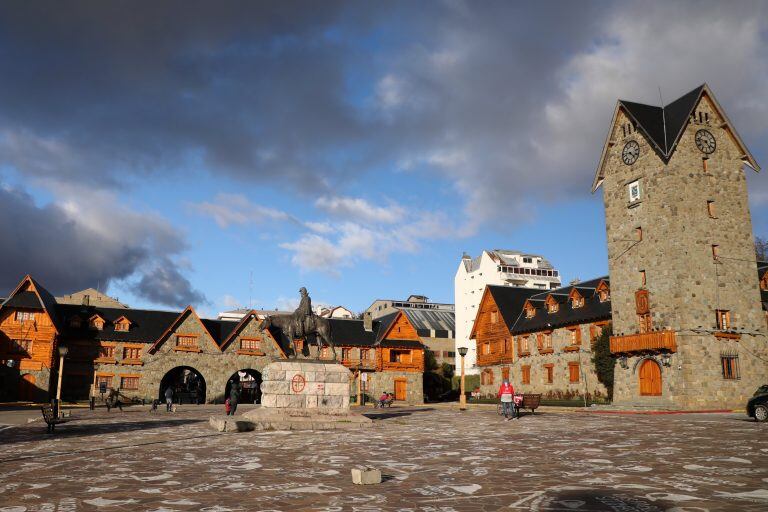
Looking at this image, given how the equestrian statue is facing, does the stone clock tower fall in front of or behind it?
behind

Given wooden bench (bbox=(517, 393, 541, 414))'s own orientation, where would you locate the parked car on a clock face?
The parked car is roughly at 9 o'clock from the wooden bench.

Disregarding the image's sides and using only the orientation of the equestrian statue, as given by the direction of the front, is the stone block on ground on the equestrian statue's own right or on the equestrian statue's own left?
on the equestrian statue's own left

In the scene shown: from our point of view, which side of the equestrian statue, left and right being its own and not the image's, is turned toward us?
left

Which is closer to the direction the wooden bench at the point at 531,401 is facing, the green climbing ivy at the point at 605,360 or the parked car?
the parked car

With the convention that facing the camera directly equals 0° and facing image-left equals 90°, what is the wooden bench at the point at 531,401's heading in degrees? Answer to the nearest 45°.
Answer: approximately 45°

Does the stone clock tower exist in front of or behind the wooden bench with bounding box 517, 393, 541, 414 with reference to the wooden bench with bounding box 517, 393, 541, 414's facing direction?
behind

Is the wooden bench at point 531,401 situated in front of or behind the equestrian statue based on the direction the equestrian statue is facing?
behind

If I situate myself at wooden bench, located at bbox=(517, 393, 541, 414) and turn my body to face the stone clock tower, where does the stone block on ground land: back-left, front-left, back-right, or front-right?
back-right
